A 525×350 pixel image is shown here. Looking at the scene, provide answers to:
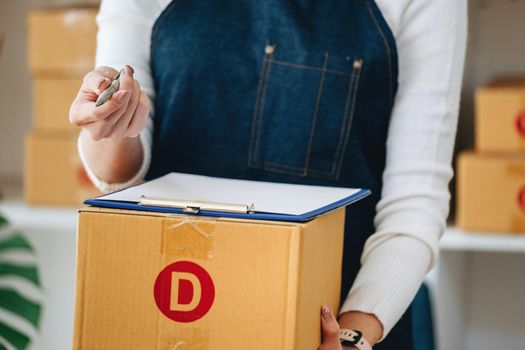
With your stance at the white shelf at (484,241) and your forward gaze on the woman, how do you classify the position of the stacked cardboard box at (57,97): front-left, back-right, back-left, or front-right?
front-right

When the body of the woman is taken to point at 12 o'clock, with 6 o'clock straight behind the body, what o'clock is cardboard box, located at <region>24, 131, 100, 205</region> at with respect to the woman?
The cardboard box is roughly at 5 o'clock from the woman.

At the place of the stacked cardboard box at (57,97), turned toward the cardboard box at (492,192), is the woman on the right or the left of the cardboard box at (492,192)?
right

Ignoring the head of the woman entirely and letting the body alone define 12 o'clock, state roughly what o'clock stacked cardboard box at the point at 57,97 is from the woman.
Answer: The stacked cardboard box is roughly at 5 o'clock from the woman.

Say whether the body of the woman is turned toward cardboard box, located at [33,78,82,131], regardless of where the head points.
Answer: no

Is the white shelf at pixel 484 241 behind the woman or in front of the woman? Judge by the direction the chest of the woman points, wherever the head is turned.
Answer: behind

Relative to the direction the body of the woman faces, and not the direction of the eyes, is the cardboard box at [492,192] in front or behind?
behind

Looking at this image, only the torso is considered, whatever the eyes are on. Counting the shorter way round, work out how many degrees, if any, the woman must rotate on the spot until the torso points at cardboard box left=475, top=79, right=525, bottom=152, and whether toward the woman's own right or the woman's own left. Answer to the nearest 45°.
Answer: approximately 135° to the woman's own left

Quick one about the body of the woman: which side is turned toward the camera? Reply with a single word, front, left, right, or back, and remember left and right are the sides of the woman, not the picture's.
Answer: front
